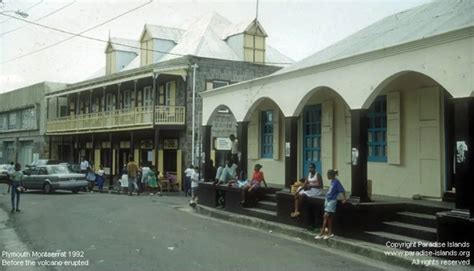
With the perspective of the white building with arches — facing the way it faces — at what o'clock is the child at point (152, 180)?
The child is roughly at 3 o'clock from the white building with arches.

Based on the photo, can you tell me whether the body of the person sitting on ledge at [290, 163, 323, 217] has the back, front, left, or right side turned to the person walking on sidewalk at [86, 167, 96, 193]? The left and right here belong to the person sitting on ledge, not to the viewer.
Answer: right

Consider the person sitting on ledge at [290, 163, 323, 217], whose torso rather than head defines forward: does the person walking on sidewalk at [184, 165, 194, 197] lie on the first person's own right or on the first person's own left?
on the first person's own right

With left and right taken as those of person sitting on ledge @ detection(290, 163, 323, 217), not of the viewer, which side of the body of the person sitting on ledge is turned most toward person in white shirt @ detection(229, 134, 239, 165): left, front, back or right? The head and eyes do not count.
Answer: right

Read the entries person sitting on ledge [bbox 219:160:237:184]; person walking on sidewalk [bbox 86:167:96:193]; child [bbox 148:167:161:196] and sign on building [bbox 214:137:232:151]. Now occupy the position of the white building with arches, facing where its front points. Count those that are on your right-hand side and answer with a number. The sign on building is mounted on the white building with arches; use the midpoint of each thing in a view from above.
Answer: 4

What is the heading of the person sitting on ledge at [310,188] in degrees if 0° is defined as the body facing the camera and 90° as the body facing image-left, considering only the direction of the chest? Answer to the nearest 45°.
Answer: approximately 45°

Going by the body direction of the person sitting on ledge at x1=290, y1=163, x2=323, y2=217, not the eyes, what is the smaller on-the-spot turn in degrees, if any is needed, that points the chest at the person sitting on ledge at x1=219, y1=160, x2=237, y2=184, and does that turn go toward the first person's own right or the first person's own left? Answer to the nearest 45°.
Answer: approximately 90° to the first person's own right

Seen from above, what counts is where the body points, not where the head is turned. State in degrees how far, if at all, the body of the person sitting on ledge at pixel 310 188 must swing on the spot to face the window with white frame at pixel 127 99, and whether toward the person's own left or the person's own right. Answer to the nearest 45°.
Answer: approximately 90° to the person's own right

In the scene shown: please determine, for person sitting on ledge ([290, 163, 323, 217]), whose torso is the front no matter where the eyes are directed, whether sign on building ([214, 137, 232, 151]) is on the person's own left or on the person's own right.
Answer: on the person's own right
